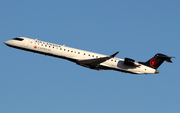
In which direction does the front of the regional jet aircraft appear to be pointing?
to the viewer's left
